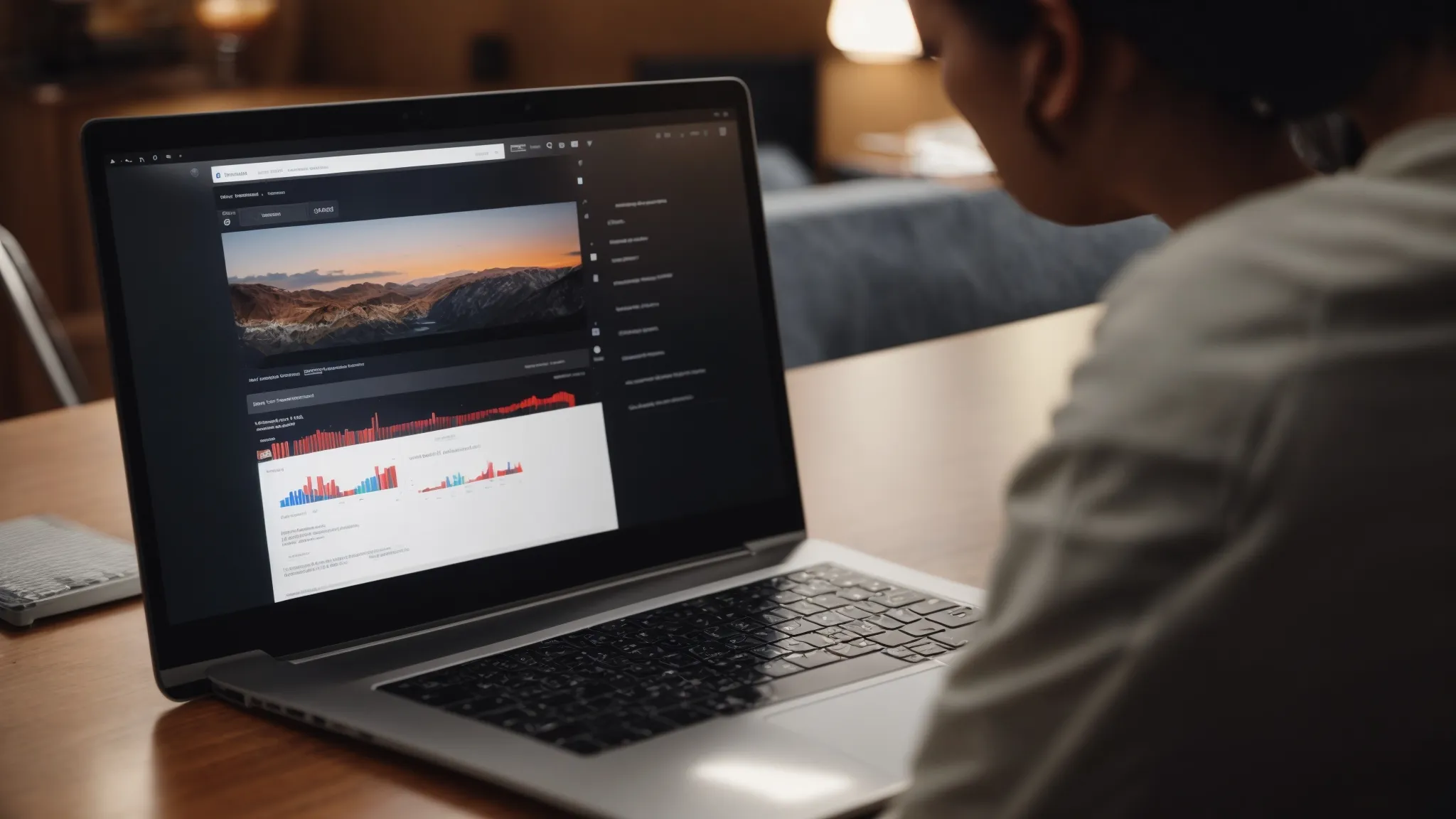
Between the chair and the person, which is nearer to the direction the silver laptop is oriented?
the person

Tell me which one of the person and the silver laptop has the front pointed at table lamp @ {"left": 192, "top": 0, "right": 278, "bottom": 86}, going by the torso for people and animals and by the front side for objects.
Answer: the person

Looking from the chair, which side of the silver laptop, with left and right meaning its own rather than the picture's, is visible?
back

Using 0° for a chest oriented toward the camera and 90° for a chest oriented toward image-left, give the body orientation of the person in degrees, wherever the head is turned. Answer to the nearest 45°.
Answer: approximately 135°

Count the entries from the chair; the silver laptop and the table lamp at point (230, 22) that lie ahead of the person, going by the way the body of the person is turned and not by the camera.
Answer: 3

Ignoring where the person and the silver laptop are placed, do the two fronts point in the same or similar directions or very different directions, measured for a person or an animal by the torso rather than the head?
very different directions

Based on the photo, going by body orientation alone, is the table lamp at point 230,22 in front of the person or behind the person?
in front

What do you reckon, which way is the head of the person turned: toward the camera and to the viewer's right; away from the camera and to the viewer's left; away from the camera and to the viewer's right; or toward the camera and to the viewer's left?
away from the camera and to the viewer's left

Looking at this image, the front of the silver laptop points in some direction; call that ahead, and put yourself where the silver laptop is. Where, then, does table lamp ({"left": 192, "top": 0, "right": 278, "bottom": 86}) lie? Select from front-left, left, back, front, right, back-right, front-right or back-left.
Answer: back-left

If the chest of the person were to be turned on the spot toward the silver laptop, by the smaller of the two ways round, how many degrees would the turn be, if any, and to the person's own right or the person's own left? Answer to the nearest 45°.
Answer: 0° — they already face it

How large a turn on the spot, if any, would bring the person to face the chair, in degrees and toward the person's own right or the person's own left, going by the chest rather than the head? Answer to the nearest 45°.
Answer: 0° — they already face it

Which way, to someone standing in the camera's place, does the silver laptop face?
facing the viewer and to the right of the viewer
